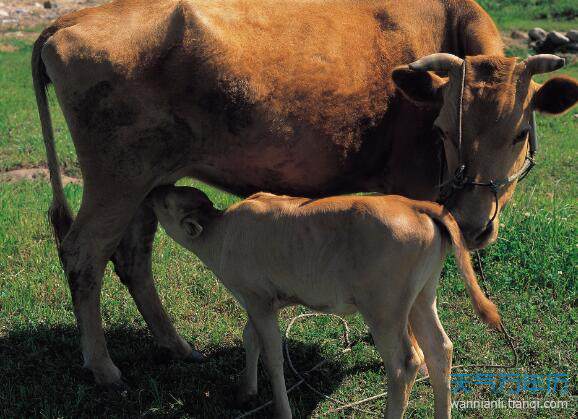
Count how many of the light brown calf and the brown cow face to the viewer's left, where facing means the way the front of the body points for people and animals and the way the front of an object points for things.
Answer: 1

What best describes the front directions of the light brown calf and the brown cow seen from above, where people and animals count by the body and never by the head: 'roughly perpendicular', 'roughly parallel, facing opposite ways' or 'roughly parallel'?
roughly parallel, facing opposite ways

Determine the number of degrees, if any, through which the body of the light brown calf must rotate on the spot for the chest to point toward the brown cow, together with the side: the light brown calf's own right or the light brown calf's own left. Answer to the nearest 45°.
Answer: approximately 90° to the light brown calf's own right

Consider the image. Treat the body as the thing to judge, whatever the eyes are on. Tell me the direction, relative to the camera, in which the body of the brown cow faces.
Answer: to the viewer's right

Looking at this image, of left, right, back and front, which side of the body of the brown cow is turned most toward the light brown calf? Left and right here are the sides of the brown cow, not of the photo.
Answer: right

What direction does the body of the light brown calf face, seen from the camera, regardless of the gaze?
to the viewer's left

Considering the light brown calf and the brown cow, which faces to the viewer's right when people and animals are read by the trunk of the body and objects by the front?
the brown cow
